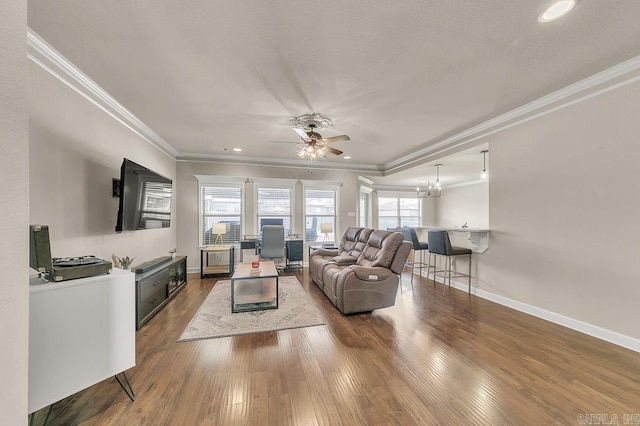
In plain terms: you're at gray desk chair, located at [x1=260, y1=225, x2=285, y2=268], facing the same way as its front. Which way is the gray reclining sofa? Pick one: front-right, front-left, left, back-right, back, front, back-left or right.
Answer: back-right

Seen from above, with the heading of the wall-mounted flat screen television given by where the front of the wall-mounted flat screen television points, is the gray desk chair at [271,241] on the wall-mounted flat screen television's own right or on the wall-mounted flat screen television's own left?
on the wall-mounted flat screen television's own left

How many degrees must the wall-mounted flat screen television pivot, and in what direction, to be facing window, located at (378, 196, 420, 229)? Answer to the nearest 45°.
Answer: approximately 45° to its left

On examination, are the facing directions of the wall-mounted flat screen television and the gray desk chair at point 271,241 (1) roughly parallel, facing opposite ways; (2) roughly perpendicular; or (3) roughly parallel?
roughly perpendicular

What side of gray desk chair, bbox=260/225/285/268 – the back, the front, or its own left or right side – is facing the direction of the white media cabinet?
back

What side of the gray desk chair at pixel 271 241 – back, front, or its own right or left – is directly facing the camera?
back

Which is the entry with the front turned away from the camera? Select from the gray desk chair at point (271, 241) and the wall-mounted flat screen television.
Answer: the gray desk chair

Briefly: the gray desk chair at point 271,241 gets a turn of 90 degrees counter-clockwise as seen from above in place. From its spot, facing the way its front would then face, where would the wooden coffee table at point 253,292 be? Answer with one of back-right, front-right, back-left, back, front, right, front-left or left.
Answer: left

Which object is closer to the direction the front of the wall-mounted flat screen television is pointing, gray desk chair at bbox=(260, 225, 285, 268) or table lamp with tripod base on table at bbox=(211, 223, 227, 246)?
the gray desk chair

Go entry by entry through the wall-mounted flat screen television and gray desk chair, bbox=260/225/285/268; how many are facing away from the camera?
1

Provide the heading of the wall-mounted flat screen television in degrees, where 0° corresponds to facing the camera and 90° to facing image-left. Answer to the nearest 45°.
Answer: approximately 315°
